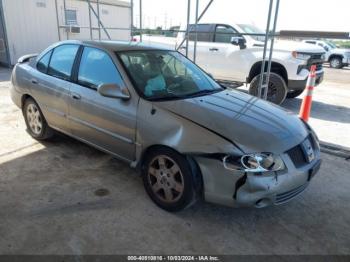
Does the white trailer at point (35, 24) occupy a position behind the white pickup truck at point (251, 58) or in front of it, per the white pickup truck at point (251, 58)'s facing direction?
behind

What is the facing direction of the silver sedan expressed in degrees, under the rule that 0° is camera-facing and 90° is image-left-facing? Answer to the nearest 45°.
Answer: approximately 315°

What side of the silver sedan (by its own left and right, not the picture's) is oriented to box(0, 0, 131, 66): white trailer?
back

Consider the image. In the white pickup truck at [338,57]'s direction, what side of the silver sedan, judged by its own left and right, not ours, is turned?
left

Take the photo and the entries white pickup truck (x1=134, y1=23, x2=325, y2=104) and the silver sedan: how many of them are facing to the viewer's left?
0

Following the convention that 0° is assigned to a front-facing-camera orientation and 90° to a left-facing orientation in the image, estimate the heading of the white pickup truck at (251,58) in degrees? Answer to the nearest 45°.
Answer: approximately 315°

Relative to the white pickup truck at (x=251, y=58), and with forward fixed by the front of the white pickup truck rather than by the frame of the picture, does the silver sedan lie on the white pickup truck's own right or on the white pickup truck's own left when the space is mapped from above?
on the white pickup truck's own right

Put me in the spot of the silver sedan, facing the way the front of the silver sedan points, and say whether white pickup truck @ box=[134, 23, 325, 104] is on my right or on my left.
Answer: on my left

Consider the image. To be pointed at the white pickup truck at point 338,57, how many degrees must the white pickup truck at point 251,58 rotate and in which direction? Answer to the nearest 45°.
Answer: approximately 90° to its left
